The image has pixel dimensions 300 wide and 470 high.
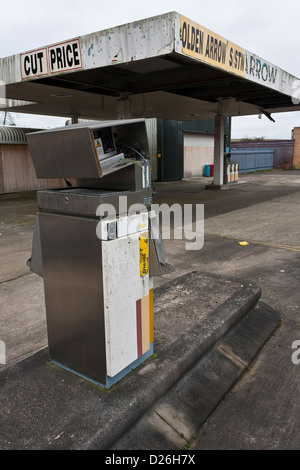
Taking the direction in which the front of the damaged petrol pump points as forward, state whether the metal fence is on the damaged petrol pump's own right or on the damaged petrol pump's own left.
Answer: on the damaged petrol pump's own left

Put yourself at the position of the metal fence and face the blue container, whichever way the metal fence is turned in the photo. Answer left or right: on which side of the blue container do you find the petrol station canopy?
left

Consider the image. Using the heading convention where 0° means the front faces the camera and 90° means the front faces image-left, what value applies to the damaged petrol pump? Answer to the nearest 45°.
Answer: approximately 315°

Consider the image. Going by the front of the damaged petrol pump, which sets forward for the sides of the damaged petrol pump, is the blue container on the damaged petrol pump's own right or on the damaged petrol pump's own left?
on the damaged petrol pump's own left
